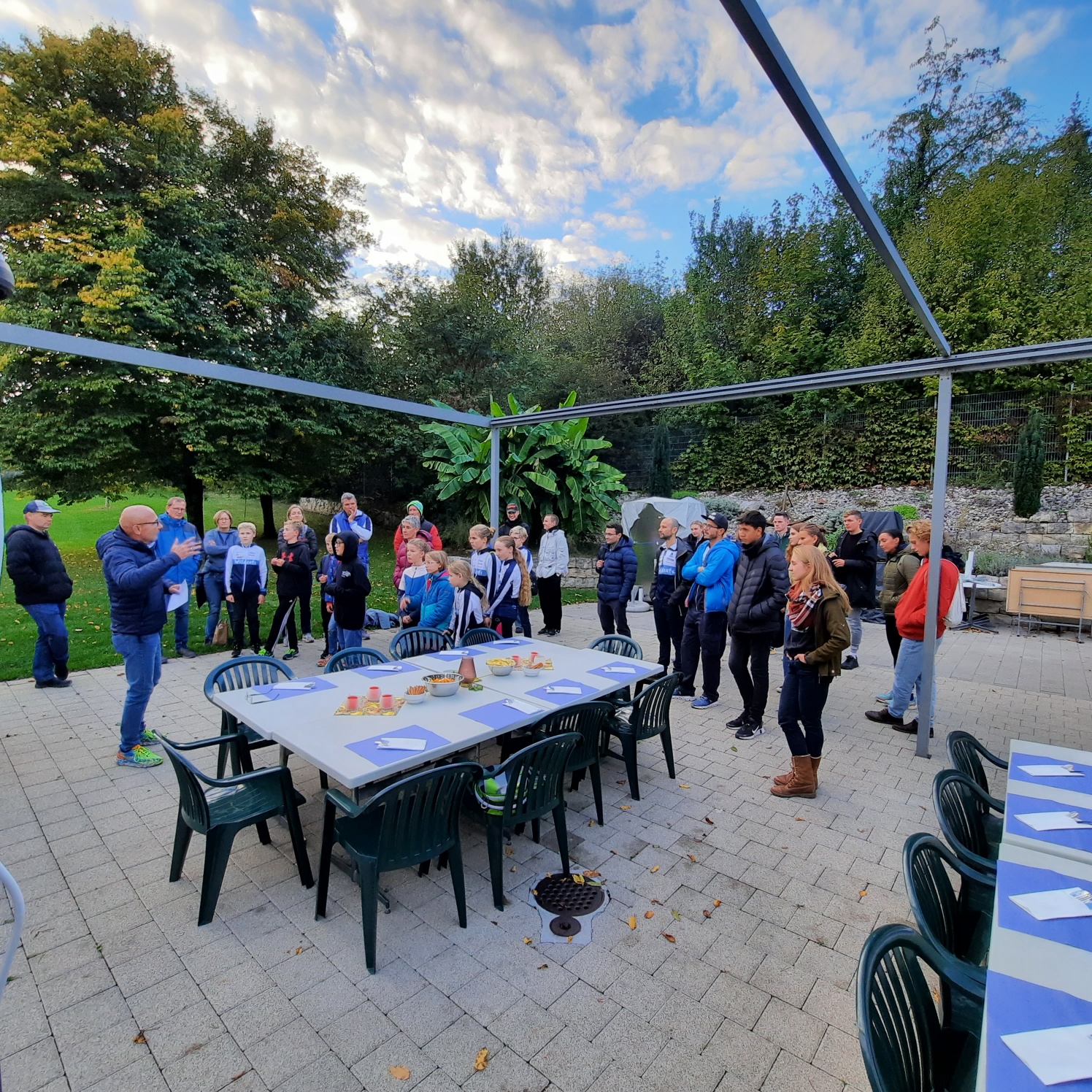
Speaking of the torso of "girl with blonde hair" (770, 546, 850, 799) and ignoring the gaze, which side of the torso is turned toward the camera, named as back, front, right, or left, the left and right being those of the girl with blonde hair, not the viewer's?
left

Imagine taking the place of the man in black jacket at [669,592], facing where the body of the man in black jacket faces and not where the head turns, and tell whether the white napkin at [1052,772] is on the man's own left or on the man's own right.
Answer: on the man's own left

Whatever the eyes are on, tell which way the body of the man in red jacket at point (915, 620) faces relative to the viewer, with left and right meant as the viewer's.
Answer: facing to the left of the viewer

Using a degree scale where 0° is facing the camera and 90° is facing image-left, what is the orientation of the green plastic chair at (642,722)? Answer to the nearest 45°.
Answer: approximately 135°

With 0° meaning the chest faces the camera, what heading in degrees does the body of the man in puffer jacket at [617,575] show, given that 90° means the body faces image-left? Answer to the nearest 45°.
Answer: approximately 45°

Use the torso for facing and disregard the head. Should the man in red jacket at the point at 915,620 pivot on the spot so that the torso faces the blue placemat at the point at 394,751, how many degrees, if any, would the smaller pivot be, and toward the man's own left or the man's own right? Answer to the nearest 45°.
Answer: approximately 45° to the man's own left

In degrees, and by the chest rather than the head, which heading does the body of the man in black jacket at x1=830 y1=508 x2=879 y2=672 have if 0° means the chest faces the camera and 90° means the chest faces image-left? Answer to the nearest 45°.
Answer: approximately 45°
